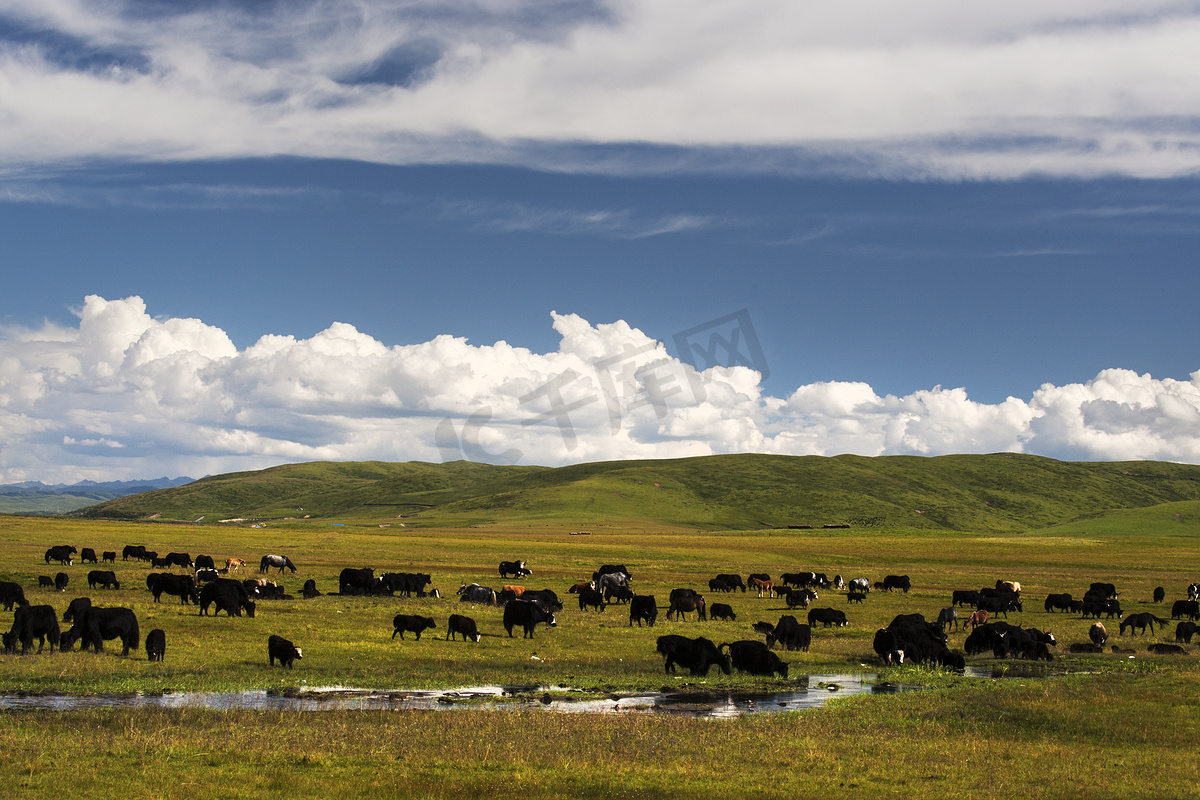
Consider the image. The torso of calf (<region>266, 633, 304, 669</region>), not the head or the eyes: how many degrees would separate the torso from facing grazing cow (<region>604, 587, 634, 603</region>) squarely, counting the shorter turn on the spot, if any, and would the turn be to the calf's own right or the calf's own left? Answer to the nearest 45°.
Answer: approximately 45° to the calf's own left

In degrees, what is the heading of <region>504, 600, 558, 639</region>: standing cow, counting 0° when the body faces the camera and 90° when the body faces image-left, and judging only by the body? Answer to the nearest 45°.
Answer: approximately 270°

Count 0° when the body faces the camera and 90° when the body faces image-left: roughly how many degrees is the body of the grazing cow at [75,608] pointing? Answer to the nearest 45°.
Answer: approximately 90°

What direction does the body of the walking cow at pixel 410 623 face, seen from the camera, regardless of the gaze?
to the viewer's right

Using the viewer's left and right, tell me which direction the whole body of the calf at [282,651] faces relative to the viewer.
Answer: facing to the right of the viewer

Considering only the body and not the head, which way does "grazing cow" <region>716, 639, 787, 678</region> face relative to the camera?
to the viewer's right

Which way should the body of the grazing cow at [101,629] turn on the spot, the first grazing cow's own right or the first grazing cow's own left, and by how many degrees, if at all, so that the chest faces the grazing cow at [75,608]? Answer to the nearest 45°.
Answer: approximately 90° to the first grazing cow's own right

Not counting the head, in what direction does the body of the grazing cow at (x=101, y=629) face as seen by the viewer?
to the viewer's left
